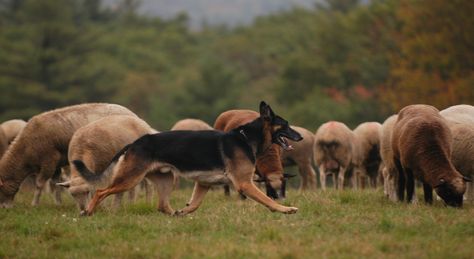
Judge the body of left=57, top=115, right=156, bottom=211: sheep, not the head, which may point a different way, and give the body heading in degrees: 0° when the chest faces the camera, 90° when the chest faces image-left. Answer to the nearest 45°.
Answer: approximately 45°

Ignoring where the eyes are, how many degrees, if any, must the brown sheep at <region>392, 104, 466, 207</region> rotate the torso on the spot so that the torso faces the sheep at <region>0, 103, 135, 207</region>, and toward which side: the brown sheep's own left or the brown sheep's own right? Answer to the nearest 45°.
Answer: approximately 135° to the brown sheep's own right

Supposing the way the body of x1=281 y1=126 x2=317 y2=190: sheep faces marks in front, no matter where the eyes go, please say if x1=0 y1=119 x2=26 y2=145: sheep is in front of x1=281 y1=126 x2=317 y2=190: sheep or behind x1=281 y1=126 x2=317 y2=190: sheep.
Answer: in front

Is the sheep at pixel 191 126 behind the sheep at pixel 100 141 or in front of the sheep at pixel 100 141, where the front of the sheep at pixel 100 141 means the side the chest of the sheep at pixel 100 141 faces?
behind

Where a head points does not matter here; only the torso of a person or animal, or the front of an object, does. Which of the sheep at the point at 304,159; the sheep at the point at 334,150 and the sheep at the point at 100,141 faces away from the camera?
the sheep at the point at 334,150

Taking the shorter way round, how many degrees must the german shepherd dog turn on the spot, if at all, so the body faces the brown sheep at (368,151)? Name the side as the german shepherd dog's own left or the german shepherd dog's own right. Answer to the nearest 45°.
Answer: approximately 45° to the german shepherd dog's own left

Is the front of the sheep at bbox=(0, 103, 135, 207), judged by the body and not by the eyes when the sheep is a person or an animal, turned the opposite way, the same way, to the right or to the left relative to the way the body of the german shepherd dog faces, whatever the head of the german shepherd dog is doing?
the opposite way

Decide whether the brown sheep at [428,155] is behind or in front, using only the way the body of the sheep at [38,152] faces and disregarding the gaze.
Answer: behind

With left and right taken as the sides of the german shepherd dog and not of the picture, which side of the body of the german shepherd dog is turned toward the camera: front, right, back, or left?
right

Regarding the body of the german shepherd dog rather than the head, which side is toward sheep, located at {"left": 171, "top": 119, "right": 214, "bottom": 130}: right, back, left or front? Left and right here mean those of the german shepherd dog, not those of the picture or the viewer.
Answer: left
